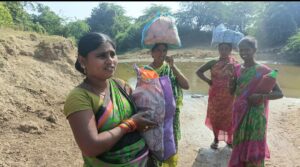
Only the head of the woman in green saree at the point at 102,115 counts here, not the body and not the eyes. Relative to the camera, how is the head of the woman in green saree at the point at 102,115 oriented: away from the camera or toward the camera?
toward the camera

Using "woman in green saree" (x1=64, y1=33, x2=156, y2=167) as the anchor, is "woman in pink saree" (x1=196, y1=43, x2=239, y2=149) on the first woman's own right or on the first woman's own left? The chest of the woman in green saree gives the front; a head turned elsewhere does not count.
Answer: on the first woman's own left

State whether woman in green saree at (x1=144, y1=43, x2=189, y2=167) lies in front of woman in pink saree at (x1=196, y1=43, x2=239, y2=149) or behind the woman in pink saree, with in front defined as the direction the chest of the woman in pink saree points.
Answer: in front

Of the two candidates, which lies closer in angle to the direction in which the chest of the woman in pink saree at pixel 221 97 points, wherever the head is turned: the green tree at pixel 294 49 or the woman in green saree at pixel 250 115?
the woman in green saree

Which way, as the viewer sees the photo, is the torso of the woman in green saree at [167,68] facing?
toward the camera

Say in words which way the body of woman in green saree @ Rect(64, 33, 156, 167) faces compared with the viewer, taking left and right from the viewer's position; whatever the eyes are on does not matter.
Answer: facing the viewer and to the right of the viewer

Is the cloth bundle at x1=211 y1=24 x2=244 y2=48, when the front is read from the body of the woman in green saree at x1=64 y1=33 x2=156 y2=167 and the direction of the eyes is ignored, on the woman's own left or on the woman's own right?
on the woman's own left

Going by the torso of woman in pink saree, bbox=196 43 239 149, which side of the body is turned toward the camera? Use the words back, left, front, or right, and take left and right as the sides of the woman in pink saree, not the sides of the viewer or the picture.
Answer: front

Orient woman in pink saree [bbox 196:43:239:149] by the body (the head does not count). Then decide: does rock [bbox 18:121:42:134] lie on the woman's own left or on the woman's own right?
on the woman's own right

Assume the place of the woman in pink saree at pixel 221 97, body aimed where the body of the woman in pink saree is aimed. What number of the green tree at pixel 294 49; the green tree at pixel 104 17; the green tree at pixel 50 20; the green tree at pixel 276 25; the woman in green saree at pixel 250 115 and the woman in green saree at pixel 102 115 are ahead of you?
2

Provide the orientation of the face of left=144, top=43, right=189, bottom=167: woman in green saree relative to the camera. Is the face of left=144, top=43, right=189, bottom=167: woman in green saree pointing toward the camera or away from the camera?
toward the camera

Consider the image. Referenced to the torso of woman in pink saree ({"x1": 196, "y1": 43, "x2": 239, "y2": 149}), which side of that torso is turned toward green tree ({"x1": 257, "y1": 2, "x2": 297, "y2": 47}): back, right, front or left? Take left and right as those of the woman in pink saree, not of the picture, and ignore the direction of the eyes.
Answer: back

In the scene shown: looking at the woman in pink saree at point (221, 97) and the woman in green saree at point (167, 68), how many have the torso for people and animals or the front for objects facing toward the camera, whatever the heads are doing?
2
